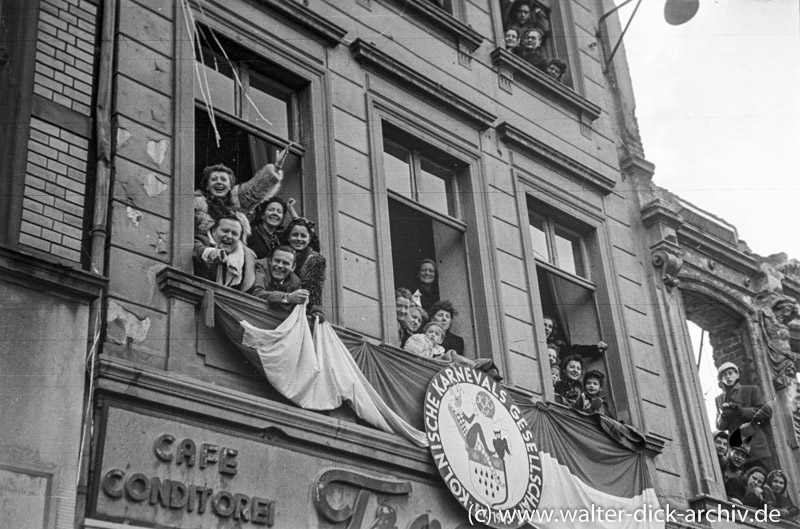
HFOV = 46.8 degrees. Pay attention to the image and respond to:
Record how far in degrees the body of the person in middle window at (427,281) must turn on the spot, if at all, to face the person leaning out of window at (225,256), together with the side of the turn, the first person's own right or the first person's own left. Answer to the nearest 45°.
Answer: approximately 45° to the first person's own right

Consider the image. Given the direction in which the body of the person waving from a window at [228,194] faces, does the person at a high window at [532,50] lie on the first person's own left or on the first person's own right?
on the first person's own left

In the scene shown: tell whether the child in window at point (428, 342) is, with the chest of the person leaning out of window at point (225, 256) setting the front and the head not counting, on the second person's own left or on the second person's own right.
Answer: on the second person's own left

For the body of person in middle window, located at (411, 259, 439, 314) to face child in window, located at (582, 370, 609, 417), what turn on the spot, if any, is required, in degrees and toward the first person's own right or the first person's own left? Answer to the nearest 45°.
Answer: approximately 135° to the first person's own left
